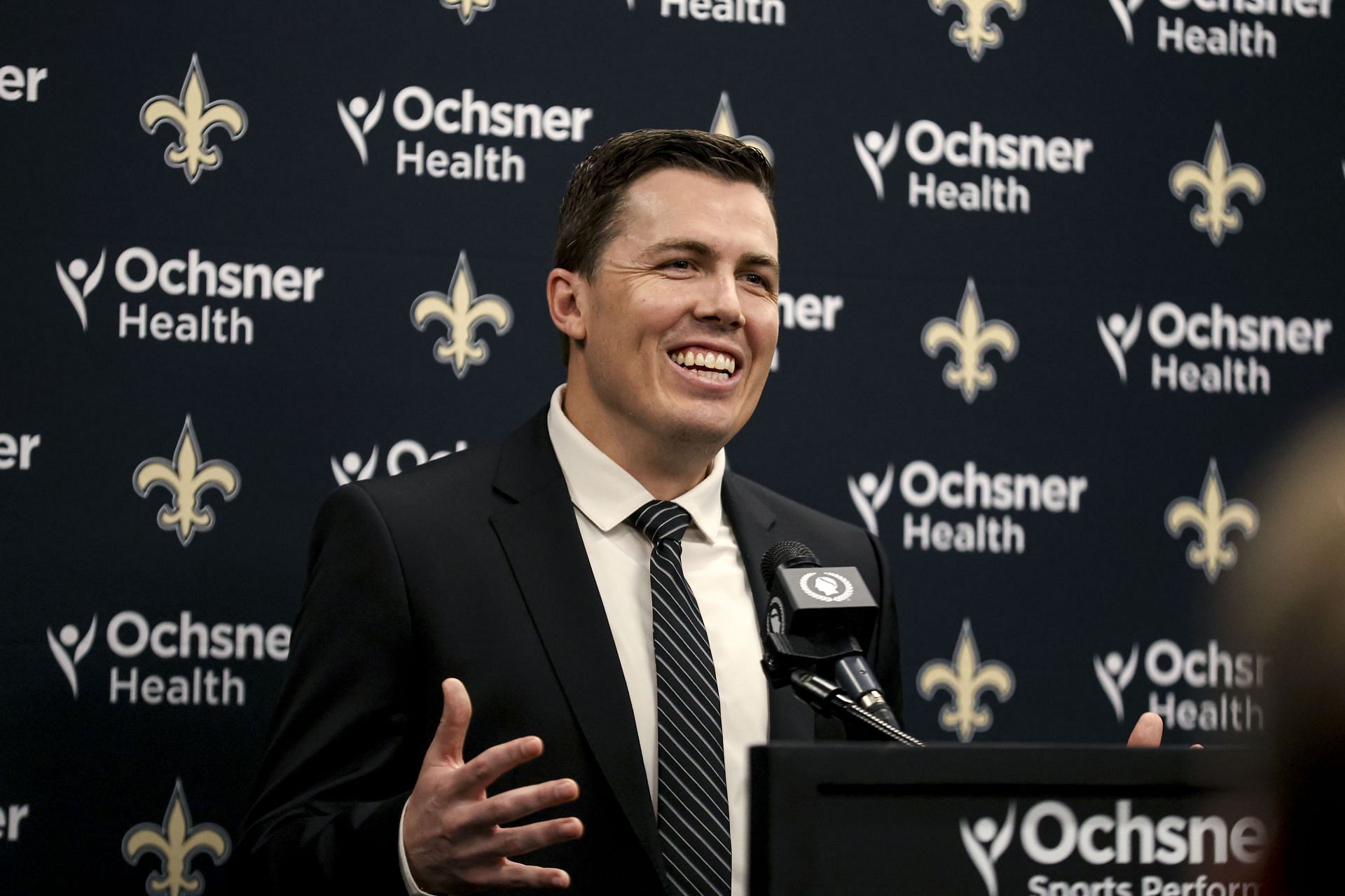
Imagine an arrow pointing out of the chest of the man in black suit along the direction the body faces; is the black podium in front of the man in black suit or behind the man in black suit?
in front

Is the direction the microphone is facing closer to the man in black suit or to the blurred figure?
the man in black suit

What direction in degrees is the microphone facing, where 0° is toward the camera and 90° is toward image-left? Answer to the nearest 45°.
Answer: approximately 135°

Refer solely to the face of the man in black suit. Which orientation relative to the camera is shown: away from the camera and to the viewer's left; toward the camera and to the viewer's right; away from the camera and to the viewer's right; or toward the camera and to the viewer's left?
toward the camera and to the viewer's right

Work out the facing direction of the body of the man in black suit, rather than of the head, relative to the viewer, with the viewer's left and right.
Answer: facing the viewer and to the right of the viewer

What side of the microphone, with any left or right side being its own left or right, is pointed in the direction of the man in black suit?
front

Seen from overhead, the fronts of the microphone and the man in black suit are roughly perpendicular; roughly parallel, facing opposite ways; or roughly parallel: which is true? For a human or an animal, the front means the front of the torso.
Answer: roughly parallel, facing opposite ways
